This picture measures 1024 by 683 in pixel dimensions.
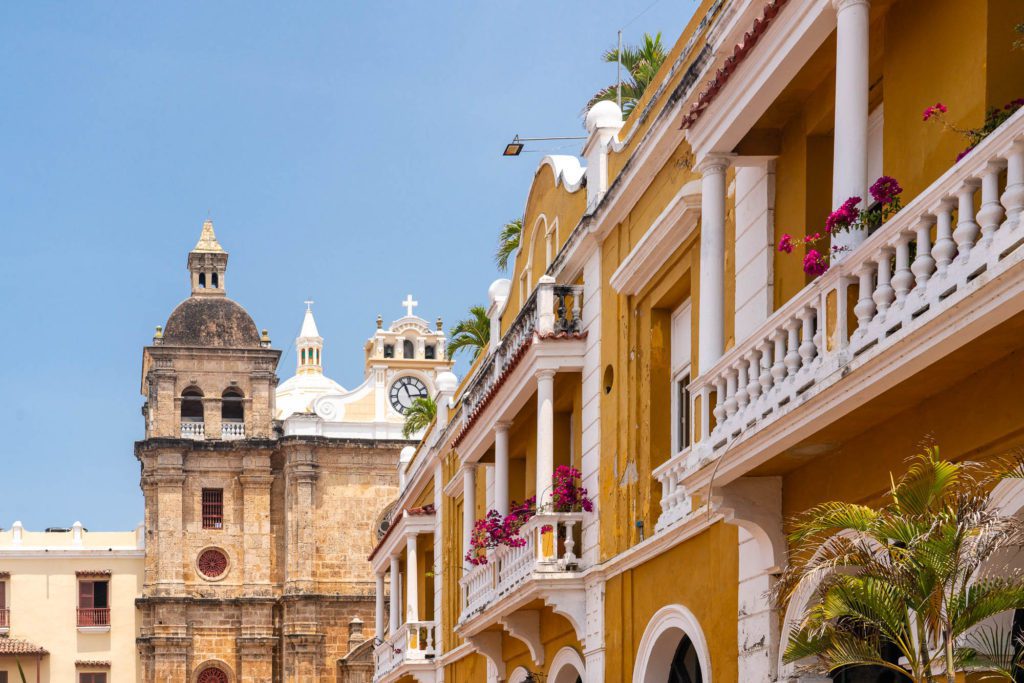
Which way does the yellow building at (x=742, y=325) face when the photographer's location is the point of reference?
facing the viewer and to the left of the viewer

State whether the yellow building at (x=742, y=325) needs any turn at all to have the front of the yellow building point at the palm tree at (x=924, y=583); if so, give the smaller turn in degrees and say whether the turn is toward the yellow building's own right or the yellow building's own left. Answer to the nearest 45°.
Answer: approximately 45° to the yellow building's own left
